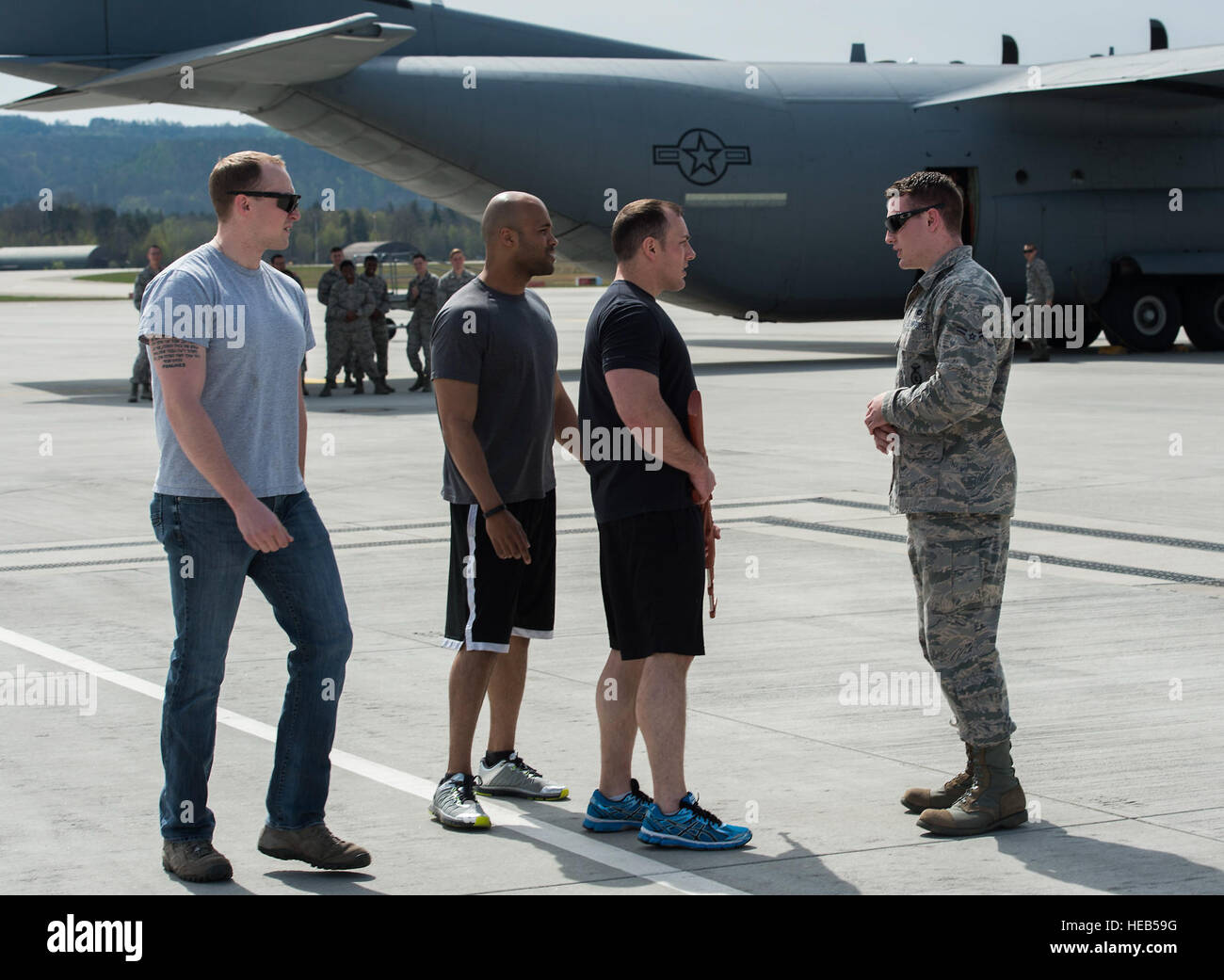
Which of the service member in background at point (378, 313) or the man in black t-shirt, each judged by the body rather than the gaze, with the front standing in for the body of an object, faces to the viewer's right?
the man in black t-shirt

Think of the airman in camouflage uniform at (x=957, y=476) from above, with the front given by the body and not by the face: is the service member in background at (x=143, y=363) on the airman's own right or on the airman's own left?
on the airman's own right

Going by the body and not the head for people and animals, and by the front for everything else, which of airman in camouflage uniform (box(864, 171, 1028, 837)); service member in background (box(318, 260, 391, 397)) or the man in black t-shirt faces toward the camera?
the service member in background

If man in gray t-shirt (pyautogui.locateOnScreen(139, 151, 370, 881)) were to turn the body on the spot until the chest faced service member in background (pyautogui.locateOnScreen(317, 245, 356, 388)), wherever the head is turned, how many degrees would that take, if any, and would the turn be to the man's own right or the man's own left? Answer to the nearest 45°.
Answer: approximately 135° to the man's own left

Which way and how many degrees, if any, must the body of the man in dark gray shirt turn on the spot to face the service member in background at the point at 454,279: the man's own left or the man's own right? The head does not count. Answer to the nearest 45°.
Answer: approximately 135° to the man's own left

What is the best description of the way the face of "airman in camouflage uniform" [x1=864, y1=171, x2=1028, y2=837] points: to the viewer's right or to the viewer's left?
to the viewer's left

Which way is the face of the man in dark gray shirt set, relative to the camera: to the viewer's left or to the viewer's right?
to the viewer's right

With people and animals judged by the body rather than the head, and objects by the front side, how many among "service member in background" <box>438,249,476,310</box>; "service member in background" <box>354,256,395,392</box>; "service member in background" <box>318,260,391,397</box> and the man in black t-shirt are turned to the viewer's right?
1

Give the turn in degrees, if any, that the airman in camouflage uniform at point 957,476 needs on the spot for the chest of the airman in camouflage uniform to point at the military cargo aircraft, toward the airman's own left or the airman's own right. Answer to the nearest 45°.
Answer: approximately 90° to the airman's own right

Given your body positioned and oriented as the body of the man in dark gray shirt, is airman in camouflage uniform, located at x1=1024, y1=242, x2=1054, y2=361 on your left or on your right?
on your left

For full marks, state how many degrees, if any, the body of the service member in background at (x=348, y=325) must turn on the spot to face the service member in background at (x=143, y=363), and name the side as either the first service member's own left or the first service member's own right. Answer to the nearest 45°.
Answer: approximately 45° to the first service member's own right

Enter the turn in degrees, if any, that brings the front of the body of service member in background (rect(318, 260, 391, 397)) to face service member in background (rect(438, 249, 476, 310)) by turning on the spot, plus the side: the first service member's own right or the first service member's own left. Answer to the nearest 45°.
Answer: approximately 45° to the first service member's own left

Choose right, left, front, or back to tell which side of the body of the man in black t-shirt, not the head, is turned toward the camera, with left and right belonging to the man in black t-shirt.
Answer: right

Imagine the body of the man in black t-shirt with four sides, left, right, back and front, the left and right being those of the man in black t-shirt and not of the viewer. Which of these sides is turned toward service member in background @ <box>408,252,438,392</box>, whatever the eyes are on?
left

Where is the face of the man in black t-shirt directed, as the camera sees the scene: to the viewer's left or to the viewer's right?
to the viewer's right
